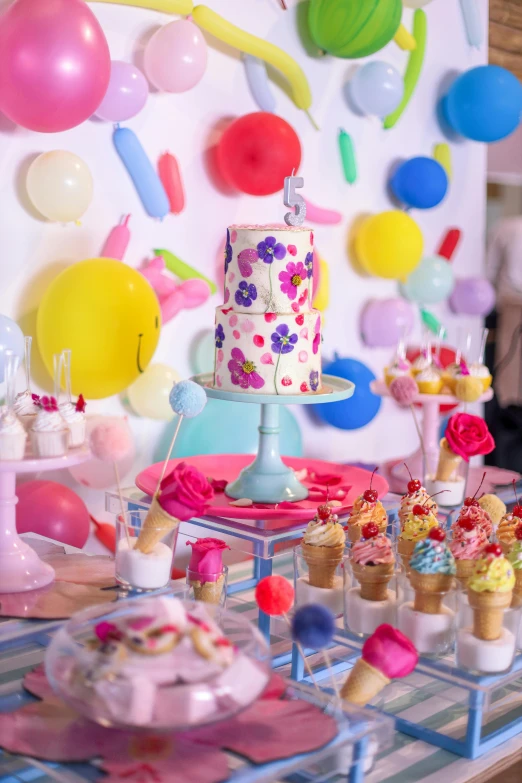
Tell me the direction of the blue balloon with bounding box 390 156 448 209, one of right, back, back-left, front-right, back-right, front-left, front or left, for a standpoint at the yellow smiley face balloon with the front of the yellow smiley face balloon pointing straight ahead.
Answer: front-left

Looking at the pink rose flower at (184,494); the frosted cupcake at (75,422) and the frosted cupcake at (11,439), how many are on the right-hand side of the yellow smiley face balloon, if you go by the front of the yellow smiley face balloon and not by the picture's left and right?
3

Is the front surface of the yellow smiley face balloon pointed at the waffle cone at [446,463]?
yes

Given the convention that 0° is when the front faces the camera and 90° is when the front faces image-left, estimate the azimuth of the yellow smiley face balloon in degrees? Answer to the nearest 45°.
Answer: approximately 270°

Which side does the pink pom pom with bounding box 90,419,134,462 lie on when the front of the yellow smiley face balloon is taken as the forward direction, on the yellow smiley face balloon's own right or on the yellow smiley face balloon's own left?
on the yellow smiley face balloon's own right

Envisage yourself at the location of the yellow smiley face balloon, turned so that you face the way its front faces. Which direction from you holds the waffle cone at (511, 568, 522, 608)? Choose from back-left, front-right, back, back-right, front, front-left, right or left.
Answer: front-right

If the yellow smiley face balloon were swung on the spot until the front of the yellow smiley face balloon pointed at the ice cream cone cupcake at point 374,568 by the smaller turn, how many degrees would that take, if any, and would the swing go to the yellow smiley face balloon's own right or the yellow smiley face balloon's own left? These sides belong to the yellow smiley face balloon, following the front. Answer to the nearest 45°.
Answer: approximately 45° to the yellow smiley face balloon's own right

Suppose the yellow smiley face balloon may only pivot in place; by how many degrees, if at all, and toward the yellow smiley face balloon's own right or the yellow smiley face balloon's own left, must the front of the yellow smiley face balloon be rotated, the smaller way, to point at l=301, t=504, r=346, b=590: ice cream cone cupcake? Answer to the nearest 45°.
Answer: approximately 45° to the yellow smiley face balloon's own right

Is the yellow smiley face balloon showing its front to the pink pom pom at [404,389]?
yes

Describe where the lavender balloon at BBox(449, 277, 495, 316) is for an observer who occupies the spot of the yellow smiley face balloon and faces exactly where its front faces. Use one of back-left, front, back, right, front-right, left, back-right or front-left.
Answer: front-left

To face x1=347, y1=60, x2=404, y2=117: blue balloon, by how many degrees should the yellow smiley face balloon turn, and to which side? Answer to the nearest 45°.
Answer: approximately 45° to its left

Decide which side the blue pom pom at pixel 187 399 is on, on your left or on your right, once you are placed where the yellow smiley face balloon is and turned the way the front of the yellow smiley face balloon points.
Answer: on your right

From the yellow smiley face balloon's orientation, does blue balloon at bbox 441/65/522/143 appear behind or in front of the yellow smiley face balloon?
in front
